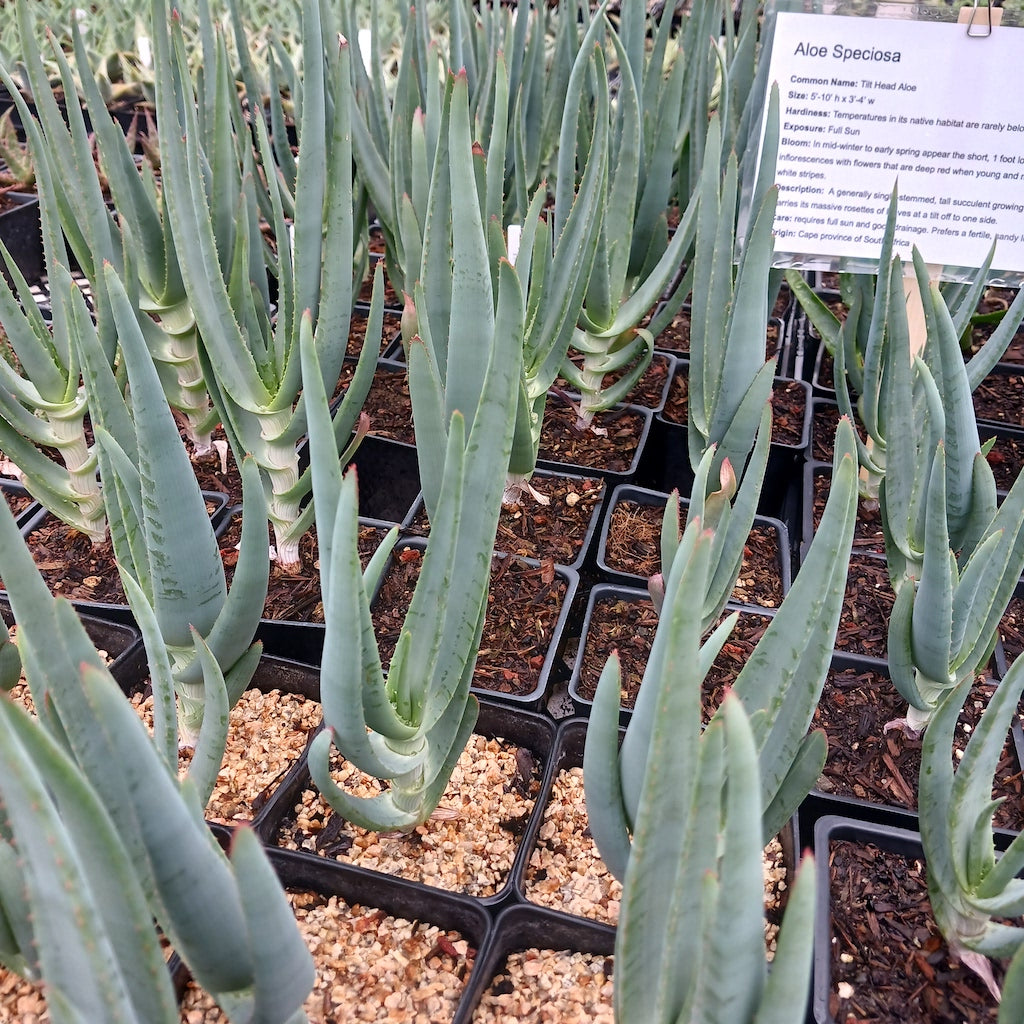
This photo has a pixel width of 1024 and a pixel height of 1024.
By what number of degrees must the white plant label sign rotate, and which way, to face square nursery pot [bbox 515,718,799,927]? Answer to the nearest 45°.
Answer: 0° — it already faces it

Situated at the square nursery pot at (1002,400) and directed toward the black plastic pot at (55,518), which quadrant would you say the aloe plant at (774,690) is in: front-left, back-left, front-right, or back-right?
front-left

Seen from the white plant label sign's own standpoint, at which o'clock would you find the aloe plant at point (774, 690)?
The aloe plant is roughly at 12 o'clock from the white plant label sign.

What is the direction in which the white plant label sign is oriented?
toward the camera

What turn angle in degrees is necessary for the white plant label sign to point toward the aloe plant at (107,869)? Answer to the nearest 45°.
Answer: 0° — it already faces it

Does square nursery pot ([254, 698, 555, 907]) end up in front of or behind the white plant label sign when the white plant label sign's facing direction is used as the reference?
in front

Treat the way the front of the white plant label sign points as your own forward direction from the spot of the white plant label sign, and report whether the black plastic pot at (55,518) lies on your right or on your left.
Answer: on your right

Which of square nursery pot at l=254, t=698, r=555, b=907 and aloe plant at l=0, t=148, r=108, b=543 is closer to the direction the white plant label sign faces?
the square nursery pot
